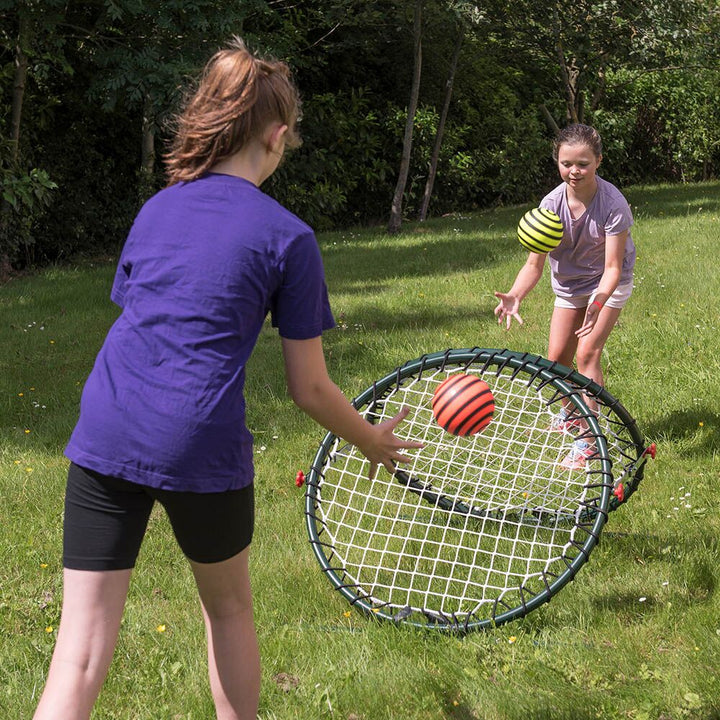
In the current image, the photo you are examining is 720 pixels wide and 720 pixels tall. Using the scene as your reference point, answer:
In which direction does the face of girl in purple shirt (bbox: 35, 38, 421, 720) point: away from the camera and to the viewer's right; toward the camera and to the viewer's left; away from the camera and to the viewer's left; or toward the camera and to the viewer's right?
away from the camera and to the viewer's right

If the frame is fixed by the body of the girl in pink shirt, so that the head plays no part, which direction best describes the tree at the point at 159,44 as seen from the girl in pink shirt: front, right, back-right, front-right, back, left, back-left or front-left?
right

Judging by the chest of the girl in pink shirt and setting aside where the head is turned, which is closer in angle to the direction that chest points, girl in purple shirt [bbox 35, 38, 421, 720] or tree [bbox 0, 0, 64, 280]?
the girl in purple shirt

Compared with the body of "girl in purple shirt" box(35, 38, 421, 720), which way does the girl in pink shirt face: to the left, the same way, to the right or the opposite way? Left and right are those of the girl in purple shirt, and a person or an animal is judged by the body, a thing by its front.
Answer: the opposite way

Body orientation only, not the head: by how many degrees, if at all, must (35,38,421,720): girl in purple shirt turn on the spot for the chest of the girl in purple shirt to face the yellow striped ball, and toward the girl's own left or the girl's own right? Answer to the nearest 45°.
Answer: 0° — they already face it

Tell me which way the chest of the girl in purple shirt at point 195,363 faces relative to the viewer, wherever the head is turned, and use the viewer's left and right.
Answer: facing away from the viewer and to the right of the viewer

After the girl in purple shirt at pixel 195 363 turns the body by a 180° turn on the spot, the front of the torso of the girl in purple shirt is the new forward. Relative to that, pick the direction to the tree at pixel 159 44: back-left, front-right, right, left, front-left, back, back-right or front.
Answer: back-right

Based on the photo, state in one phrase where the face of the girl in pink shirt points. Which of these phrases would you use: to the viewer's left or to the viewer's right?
to the viewer's left

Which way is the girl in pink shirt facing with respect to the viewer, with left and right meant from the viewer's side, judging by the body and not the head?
facing the viewer and to the left of the viewer

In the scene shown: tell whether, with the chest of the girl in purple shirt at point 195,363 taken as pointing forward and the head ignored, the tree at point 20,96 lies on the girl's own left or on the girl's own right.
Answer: on the girl's own left

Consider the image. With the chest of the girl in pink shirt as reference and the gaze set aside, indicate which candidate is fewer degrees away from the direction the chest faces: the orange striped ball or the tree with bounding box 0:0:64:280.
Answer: the orange striped ball

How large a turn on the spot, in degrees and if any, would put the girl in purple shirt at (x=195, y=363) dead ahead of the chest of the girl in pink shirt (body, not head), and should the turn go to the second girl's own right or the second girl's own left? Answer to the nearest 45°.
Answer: approximately 45° to the second girl's own left

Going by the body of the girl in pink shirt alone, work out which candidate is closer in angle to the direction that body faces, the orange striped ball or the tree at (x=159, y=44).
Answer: the orange striped ball

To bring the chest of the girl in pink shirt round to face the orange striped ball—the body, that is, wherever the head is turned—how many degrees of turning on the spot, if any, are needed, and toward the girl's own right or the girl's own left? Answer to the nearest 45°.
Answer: approximately 45° to the girl's own left
